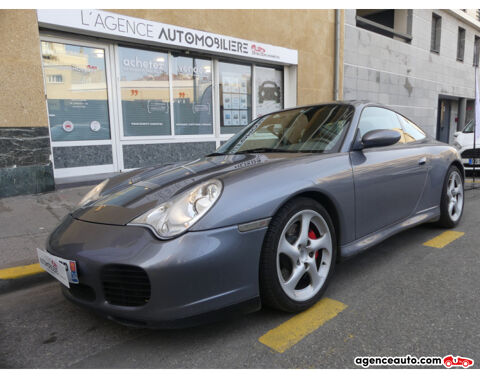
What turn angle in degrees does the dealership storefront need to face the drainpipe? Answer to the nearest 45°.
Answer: approximately 90° to its left

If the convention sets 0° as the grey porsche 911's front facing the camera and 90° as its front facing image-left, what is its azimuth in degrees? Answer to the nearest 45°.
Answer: approximately 45°

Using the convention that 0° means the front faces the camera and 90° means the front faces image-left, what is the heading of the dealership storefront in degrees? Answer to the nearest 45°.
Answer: approximately 315°

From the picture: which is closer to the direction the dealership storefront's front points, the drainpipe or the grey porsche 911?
the grey porsche 911

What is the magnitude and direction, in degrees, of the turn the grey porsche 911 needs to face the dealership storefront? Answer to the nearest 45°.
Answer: approximately 135° to its right

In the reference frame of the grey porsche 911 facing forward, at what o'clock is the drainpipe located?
The drainpipe is roughly at 5 o'clock from the grey porsche 911.
